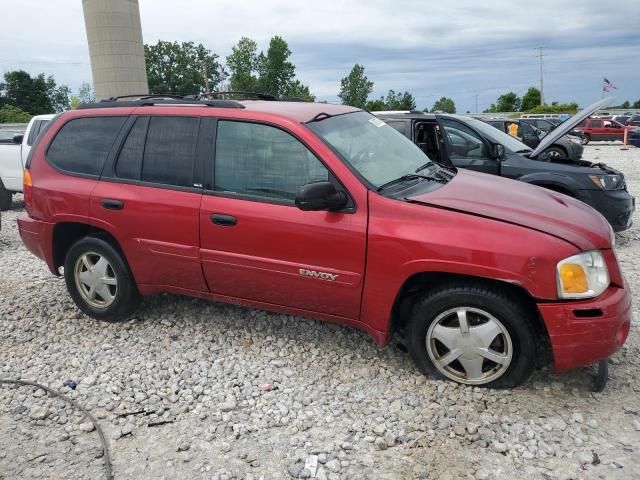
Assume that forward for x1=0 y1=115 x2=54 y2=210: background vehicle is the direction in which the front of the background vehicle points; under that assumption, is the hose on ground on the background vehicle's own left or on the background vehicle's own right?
on the background vehicle's own right

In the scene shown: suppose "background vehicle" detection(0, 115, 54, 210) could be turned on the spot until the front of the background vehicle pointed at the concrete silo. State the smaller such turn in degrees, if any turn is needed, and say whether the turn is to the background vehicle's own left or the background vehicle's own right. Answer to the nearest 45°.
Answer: approximately 90° to the background vehicle's own left

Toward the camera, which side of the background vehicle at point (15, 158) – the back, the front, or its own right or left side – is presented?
right
